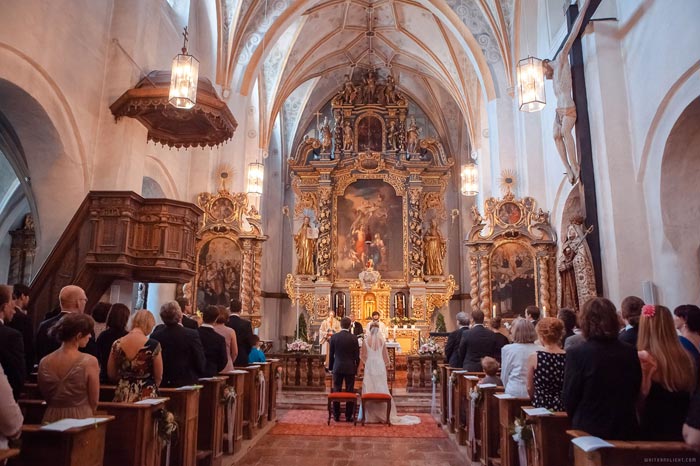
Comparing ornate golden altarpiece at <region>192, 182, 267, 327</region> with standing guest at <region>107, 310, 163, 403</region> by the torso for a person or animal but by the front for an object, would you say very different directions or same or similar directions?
very different directions

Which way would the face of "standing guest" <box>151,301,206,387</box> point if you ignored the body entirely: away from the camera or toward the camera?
away from the camera

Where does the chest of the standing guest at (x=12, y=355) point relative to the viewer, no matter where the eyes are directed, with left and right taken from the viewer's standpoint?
facing away from the viewer and to the right of the viewer

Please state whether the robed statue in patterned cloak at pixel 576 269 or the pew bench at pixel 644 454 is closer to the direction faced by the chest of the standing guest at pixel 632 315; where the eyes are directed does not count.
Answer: the robed statue in patterned cloak

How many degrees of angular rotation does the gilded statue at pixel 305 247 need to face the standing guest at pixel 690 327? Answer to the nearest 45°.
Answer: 0° — it already faces them

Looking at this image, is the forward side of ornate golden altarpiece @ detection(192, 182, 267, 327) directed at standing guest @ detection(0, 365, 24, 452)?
yes

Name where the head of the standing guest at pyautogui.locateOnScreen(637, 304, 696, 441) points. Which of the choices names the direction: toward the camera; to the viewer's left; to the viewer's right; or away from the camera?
away from the camera

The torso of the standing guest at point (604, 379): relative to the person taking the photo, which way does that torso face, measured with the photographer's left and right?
facing away from the viewer

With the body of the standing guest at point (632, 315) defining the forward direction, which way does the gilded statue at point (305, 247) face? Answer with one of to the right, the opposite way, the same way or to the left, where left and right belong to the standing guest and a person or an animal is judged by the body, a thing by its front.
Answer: the opposite way

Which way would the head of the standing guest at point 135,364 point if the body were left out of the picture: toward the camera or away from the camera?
away from the camera

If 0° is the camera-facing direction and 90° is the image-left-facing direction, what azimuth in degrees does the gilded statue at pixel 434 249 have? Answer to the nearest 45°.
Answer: approximately 0°

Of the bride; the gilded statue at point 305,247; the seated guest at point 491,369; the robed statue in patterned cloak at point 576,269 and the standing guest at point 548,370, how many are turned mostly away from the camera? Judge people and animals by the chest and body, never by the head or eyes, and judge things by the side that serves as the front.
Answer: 3

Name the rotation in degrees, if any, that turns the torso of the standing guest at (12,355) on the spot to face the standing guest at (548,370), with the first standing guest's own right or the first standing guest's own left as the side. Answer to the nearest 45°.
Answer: approximately 45° to the first standing guest's own right

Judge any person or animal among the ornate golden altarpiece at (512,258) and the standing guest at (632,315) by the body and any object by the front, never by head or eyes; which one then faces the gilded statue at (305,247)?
the standing guest

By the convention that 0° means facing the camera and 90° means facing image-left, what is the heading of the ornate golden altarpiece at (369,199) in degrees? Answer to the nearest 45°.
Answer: approximately 0°

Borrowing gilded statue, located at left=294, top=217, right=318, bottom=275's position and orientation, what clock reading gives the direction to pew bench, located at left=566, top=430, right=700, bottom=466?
The pew bench is roughly at 12 o'clock from the gilded statue.

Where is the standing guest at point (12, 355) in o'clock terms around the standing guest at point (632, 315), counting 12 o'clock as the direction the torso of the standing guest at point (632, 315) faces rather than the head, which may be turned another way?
the standing guest at point (12, 355) is roughly at 9 o'clock from the standing guest at point (632, 315).

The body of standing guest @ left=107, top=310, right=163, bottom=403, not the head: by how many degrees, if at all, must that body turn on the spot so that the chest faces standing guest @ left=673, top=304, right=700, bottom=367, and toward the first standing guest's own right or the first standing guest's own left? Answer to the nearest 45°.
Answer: approximately 135° to the first standing guest's own right
